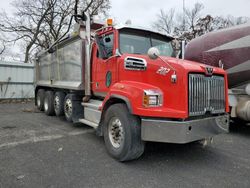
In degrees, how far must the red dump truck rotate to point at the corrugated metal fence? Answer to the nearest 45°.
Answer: approximately 180°

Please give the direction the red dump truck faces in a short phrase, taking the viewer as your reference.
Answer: facing the viewer and to the right of the viewer
